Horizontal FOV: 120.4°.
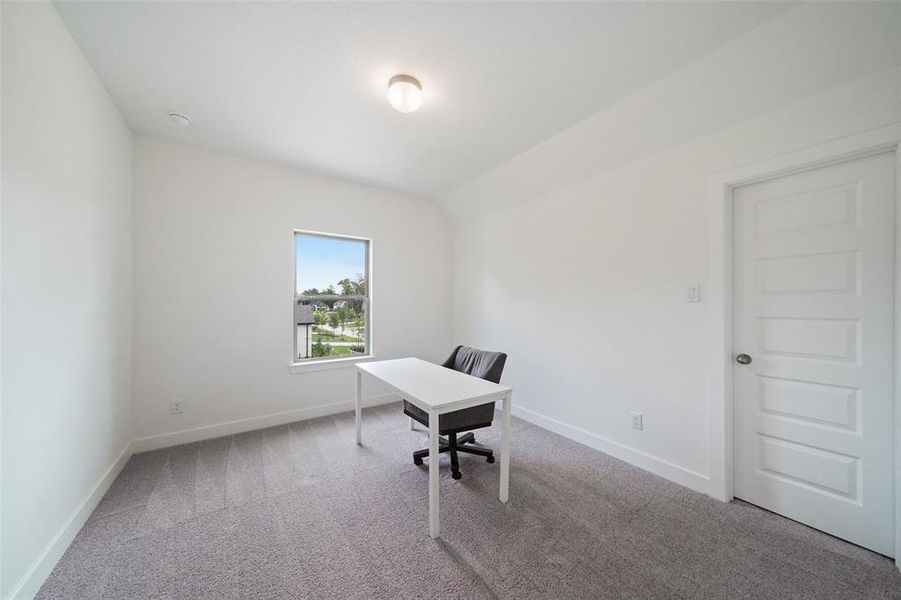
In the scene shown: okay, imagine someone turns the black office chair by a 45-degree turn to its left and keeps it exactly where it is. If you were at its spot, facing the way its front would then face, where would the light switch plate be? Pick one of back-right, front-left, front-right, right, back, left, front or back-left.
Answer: left

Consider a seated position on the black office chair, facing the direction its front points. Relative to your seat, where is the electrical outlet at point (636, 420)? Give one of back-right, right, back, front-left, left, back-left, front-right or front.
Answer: back-left

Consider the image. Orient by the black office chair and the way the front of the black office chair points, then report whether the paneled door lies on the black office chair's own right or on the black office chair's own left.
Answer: on the black office chair's own left

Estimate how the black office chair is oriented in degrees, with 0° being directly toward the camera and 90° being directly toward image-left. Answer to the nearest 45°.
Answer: approximately 45°
